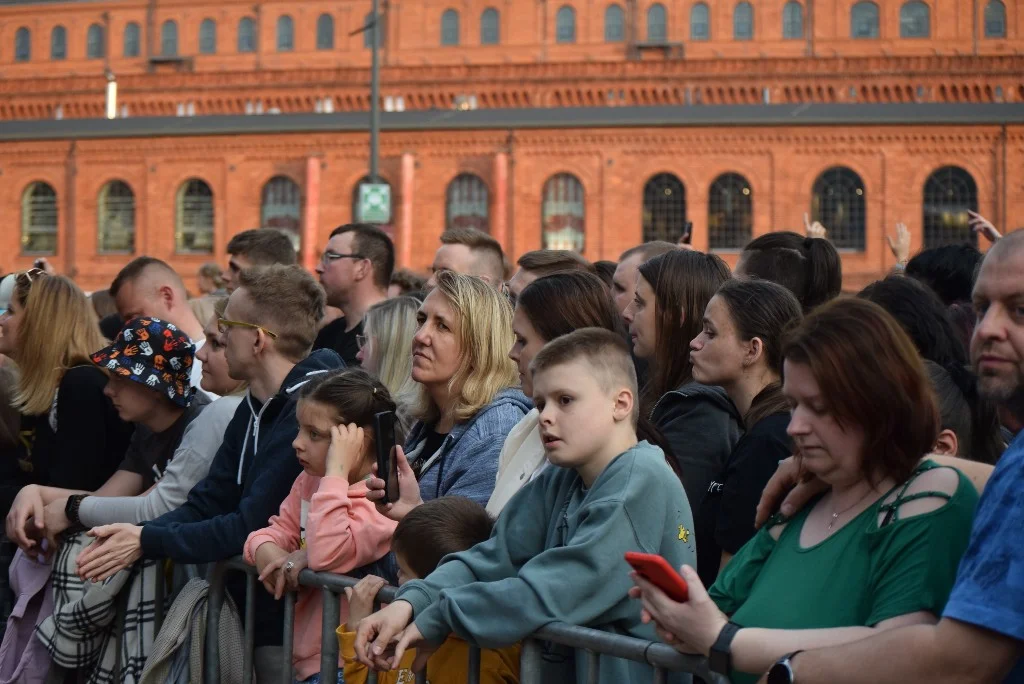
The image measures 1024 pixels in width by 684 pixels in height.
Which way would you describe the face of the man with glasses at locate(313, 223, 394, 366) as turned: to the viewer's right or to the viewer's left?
to the viewer's left

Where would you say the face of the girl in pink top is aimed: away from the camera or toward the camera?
toward the camera

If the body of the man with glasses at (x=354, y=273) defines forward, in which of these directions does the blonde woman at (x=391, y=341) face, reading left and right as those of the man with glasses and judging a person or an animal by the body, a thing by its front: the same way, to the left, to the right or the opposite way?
the same way

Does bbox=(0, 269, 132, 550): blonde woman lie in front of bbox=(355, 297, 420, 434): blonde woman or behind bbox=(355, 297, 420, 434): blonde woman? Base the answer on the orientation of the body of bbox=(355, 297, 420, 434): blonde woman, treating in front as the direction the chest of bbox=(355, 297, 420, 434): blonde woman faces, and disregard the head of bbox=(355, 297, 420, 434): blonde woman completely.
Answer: in front

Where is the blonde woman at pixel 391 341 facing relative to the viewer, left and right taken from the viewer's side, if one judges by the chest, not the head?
facing to the left of the viewer

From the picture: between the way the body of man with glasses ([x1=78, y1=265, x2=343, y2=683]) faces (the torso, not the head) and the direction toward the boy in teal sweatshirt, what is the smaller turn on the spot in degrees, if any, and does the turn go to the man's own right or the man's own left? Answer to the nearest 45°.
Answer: approximately 90° to the man's own left

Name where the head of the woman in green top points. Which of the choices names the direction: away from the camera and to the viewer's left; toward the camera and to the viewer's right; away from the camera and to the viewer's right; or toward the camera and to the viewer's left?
toward the camera and to the viewer's left

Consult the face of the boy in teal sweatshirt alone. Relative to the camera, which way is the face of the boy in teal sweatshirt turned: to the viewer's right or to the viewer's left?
to the viewer's left

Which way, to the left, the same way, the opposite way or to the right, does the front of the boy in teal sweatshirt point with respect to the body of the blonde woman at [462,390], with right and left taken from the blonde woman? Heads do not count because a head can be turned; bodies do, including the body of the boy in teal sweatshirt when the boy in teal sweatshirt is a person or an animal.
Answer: the same way

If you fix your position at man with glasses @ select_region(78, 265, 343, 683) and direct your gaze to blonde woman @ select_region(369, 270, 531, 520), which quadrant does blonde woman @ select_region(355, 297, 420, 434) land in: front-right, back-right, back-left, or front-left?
front-left
